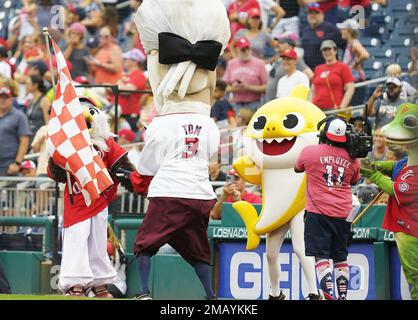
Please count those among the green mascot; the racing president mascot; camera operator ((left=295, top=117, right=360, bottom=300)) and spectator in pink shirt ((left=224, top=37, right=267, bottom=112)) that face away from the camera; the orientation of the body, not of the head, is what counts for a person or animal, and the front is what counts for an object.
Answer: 2

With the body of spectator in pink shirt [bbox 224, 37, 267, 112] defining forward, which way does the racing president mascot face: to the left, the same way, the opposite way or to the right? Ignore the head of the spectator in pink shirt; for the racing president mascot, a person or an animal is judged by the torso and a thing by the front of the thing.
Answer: the opposite way

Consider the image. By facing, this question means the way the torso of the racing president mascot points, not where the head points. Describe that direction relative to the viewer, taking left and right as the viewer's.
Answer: facing away from the viewer

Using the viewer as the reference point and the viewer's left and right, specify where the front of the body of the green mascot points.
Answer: facing to the left of the viewer

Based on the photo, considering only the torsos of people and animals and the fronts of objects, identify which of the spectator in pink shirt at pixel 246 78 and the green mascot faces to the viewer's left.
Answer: the green mascot

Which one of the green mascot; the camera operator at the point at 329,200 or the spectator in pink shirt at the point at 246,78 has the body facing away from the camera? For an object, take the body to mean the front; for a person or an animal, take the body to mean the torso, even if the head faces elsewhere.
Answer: the camera operator

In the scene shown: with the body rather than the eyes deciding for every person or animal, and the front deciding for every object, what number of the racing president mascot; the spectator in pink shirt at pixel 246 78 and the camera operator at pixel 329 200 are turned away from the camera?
2

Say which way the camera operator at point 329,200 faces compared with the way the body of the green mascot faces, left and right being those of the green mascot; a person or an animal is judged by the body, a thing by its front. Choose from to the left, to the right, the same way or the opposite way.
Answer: to the right

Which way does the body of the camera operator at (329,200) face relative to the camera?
away from the camera

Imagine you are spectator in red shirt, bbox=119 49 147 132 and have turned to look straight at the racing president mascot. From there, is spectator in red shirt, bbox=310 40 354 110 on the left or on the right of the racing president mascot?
left

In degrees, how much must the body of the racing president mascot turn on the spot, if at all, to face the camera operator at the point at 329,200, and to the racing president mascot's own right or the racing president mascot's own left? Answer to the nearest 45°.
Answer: approximately 90° to the racing president mascot's own right

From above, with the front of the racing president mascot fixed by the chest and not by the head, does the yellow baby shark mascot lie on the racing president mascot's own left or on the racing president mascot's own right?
on the racing president mascot's own right
